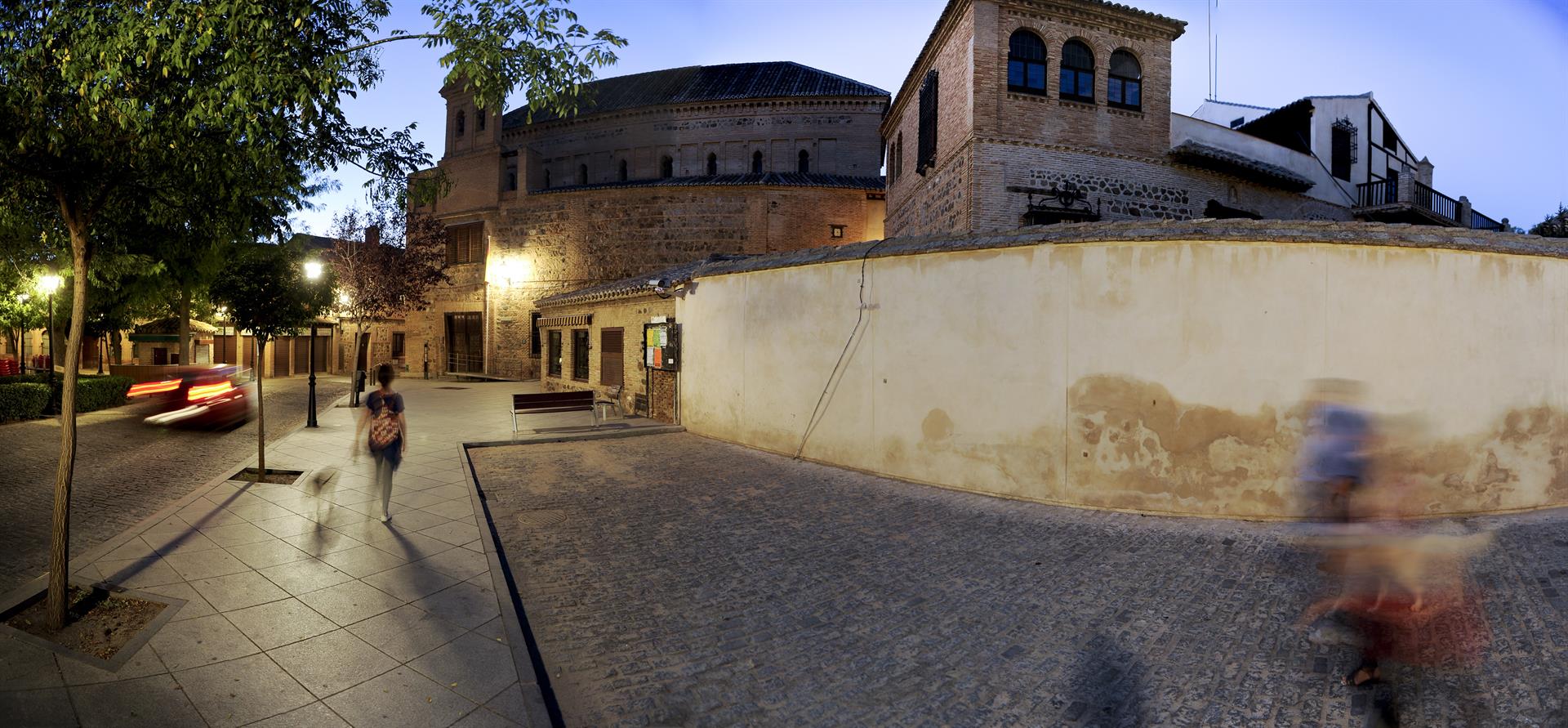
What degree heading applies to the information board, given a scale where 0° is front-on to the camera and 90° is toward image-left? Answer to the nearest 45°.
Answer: approximately 45°

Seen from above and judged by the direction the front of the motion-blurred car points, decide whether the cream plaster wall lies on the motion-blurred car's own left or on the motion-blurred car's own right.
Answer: on the motion-blurred car's own right

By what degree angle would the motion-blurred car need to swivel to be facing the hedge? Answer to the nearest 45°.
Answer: approximately 90° to its left

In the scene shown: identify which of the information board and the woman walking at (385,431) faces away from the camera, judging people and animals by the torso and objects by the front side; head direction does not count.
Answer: the woman walking

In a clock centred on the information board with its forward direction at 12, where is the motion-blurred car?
The motion-blurred car is roughly at 2 o'clock from the information board.

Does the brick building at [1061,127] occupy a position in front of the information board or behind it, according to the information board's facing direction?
behind

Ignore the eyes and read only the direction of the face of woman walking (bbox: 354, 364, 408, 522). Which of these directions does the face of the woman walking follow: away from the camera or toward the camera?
away from the camera

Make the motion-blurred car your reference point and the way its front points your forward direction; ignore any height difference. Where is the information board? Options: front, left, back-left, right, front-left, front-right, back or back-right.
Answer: right

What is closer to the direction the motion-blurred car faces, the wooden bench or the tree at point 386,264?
the tree

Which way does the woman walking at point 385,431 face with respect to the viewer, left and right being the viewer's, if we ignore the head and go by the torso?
facing away from the viewer

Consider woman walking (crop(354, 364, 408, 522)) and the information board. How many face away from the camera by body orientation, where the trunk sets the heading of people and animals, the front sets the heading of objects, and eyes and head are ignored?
1

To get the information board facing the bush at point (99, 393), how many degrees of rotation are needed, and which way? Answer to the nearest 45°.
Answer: approximately 45° to its right

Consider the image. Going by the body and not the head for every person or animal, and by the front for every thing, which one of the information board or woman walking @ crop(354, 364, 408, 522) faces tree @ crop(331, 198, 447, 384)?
the woman walking

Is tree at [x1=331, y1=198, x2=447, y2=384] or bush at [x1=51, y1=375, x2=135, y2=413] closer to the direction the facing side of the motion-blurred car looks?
the tree

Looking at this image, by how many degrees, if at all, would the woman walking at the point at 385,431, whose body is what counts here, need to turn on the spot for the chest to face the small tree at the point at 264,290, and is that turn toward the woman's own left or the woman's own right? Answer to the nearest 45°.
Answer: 0° — they already face it
